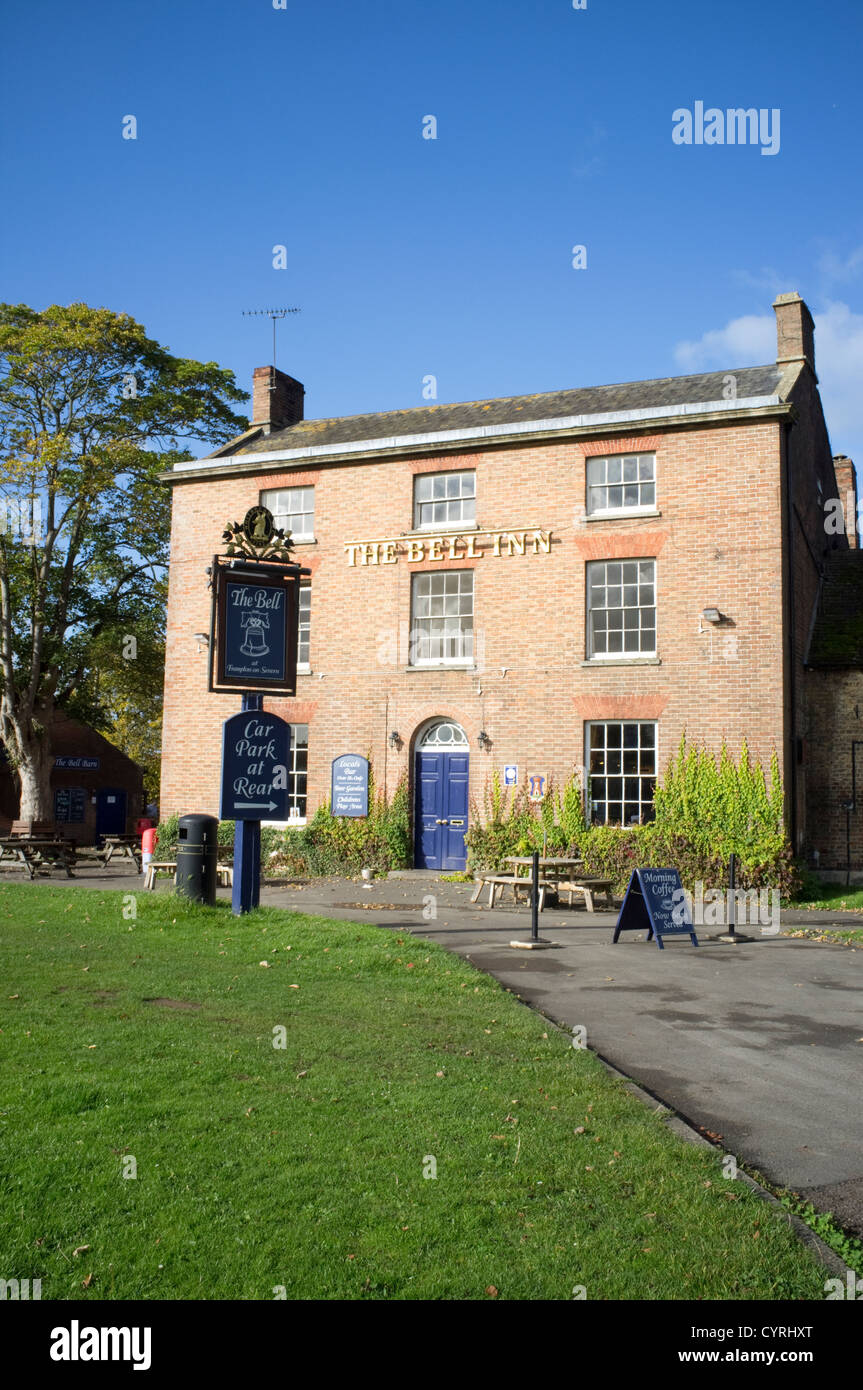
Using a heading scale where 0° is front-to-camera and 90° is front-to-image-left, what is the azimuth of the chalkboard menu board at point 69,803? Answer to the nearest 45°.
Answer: approximately 0°

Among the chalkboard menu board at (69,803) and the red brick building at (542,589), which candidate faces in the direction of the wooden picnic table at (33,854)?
the chalkboard menu board

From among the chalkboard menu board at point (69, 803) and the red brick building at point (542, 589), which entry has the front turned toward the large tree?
the chalkboard menu board

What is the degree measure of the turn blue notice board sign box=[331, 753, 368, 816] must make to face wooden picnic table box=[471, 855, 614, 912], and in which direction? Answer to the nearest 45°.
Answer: approximately 45° to its left

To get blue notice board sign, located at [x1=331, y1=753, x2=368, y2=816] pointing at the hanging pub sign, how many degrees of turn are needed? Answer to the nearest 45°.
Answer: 0° — it already faces it

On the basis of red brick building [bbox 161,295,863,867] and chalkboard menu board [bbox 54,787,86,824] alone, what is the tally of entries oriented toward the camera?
2

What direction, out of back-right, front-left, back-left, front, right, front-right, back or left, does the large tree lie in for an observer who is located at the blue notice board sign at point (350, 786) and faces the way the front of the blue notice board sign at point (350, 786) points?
back-right

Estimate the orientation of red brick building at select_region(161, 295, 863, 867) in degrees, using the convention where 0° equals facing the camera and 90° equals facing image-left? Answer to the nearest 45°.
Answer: approximately 0°

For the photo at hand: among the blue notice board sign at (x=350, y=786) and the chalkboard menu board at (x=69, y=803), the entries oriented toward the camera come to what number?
2
